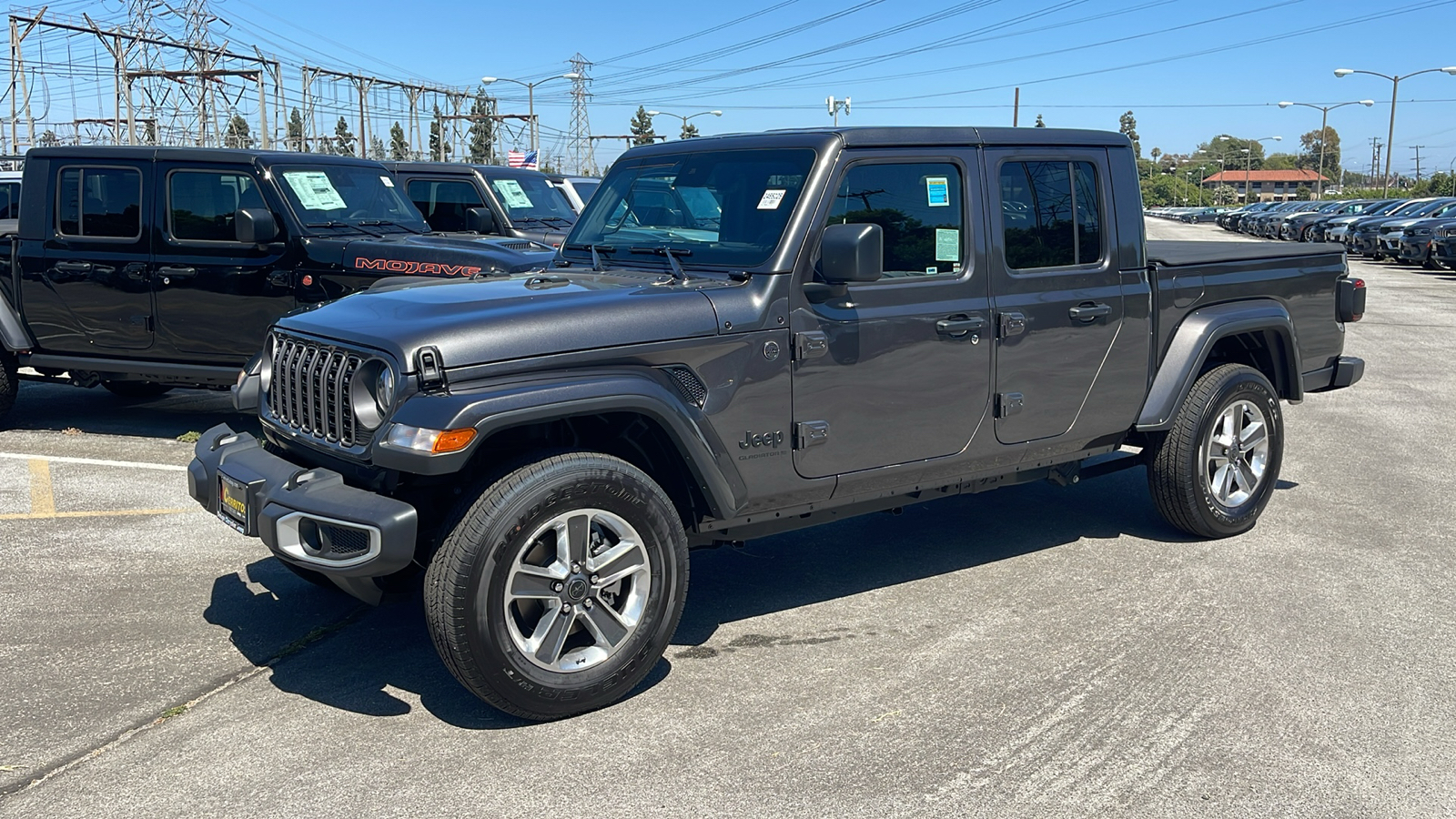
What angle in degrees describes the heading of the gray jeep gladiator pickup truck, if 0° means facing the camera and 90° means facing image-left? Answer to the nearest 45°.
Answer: approximately 45°

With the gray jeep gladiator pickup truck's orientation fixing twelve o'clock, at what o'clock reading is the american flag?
The american flag is roughly at 4 o'clock from the gray jeep gladiator pickup truck.
